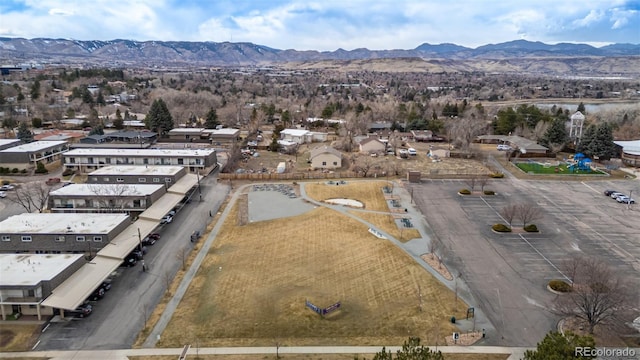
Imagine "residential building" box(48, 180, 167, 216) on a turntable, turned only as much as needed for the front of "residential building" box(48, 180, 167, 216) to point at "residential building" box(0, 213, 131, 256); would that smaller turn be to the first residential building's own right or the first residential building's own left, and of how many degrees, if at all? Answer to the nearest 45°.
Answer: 0° — it already faces it

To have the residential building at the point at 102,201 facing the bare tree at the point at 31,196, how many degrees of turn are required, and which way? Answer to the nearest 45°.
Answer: approximately 135° to its right

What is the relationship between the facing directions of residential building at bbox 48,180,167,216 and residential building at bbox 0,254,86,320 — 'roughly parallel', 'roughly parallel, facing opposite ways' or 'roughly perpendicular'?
roughly parallel

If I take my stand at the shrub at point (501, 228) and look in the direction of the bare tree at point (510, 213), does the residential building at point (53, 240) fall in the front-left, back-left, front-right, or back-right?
back-left

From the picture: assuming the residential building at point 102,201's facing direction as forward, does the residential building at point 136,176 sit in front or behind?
behind

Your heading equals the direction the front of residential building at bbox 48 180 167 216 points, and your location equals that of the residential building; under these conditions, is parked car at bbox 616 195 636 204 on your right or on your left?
on your left

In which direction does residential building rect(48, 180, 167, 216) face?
toward the camera

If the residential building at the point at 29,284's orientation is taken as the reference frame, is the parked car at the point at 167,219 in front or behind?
behind

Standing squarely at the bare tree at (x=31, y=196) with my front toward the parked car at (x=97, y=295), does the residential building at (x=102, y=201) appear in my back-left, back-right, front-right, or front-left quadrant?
front-left

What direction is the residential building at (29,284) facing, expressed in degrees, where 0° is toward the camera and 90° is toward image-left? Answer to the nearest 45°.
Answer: approximately 0°

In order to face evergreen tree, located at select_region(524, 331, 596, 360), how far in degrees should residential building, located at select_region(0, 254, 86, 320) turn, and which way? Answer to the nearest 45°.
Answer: approximately 45° to its left

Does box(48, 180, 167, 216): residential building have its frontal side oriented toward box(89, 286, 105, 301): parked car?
yes

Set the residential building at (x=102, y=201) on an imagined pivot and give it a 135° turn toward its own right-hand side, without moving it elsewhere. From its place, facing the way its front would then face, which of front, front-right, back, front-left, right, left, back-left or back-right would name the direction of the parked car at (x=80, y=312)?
back-left

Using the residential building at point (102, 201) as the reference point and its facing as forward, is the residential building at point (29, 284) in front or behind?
in front

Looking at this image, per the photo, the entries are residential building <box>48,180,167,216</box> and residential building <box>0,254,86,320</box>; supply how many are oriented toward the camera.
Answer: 2

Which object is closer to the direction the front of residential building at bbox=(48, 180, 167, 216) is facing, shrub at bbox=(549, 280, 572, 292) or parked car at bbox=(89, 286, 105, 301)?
the parked car

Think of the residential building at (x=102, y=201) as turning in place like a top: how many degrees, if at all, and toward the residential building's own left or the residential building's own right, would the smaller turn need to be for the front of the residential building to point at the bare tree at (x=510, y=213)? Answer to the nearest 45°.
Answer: approximately 45° to the residential building's own left
